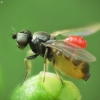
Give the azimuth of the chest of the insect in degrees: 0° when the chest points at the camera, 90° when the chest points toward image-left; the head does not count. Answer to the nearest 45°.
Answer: approximately 90°
